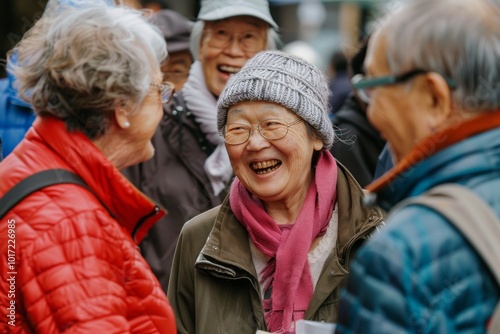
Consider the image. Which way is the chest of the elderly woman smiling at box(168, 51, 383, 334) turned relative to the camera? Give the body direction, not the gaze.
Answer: toward the camera

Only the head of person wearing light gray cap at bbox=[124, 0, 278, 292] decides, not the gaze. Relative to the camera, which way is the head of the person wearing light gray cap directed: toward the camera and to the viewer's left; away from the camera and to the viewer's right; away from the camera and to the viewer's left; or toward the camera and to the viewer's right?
toward the camera and to the viewer's left

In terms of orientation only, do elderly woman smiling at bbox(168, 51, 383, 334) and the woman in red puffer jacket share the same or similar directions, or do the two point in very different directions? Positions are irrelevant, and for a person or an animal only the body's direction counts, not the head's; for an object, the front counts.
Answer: very different directions

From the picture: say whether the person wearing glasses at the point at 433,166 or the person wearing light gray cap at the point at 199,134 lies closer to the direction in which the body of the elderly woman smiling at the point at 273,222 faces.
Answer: the person wearing glasses

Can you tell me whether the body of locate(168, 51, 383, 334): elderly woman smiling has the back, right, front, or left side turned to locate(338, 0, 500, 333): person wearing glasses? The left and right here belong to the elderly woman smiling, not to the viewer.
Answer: front

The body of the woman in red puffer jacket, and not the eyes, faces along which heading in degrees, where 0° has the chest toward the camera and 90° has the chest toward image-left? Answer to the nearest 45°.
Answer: approximately 225°

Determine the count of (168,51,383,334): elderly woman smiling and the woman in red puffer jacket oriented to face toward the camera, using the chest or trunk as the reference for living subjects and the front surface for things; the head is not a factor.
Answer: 1

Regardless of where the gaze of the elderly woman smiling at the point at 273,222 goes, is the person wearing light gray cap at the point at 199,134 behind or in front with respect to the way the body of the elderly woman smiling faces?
behind

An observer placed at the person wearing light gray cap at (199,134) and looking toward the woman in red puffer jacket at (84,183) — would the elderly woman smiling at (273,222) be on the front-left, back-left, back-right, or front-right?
front-left

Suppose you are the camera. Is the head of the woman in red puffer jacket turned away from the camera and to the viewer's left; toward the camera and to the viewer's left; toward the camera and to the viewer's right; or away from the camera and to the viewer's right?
away from the camera and to the viewer's right

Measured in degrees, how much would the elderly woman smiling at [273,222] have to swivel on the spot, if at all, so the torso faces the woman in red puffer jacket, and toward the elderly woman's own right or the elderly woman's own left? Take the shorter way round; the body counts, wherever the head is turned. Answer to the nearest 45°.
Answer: approximately 45° to the elderly woman's own right

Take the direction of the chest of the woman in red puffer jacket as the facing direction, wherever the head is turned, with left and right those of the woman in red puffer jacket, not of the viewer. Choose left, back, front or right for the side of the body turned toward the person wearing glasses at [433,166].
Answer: right
